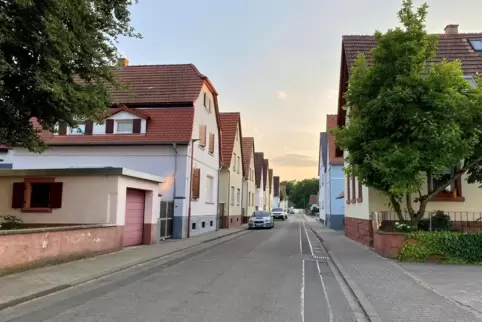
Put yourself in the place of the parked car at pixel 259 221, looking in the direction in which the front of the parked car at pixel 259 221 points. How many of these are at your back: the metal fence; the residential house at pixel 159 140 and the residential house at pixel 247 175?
1

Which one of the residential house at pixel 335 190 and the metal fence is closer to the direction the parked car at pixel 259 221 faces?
the metal fence

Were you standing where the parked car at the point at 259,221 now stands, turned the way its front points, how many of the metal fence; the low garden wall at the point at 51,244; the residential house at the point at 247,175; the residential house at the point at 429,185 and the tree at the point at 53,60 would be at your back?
1

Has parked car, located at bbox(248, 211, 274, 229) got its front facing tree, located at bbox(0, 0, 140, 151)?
yes

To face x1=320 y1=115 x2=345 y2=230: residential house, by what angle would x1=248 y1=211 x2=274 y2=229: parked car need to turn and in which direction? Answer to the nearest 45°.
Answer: approximately 90° to its left

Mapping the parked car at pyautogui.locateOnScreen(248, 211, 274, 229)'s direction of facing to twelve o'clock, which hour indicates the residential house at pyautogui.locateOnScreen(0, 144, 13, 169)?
The residential house is roughly at 2 o'clock from the parked car.

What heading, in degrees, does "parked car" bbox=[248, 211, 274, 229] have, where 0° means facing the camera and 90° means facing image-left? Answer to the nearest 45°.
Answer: approximately 0°

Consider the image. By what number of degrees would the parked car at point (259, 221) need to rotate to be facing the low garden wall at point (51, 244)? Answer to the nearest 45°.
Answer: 0° — it already faces it

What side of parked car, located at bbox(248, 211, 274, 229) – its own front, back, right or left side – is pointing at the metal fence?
front

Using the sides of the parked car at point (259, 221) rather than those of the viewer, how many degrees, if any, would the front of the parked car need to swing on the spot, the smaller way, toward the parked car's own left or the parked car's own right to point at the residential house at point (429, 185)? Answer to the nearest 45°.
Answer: approximately 45° to the parked car's own left

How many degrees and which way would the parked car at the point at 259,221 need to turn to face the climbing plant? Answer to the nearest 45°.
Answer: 0° — it already faces it

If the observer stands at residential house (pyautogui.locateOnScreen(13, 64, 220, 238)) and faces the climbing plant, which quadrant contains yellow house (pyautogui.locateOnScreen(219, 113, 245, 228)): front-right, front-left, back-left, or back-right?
back-left
